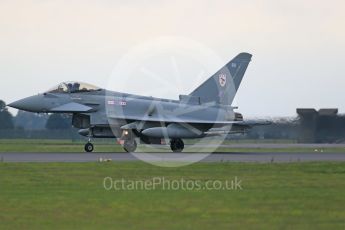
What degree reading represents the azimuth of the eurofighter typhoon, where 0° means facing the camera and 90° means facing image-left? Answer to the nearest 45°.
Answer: approximately 45°
